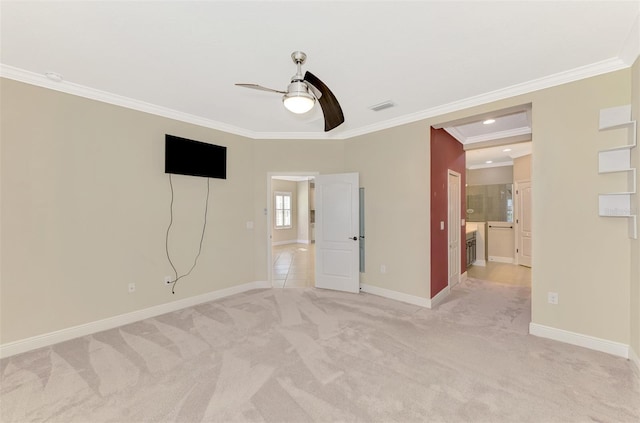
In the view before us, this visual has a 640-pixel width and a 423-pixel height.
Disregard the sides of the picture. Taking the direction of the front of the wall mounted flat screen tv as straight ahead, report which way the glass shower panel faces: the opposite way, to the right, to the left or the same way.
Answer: to the right

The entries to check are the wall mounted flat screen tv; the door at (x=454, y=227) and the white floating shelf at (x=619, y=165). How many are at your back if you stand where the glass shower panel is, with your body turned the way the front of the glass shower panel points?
0

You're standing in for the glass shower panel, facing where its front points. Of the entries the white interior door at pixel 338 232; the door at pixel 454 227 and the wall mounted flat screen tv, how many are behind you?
0

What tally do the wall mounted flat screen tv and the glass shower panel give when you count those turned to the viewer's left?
0

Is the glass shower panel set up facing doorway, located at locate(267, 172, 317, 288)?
no

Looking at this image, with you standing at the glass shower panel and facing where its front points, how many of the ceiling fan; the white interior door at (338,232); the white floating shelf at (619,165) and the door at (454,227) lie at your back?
0

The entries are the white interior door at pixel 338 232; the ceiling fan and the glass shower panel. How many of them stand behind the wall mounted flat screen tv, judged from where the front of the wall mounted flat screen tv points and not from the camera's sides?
0

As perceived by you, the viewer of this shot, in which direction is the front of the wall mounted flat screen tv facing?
facing the viewer and to the right of the viewer

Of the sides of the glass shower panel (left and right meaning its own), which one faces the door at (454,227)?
front

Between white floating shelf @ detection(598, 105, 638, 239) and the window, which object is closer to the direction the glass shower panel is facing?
the white floating shelf

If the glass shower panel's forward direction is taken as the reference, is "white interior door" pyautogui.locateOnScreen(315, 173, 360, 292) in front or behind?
in front

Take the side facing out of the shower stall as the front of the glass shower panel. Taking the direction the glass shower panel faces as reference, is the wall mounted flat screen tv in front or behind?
in front

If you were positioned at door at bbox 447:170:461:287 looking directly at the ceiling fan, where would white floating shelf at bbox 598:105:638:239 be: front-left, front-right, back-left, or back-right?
front-left

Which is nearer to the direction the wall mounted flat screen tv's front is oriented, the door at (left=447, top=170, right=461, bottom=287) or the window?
the door

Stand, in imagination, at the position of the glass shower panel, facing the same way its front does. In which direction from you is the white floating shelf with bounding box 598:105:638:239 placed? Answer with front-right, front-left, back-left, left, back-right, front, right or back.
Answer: front

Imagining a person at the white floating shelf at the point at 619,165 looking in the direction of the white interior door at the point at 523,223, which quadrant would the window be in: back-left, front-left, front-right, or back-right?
front-left

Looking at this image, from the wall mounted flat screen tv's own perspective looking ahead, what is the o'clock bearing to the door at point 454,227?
The door is roughly at 11 o'clock from the wall mounted flat screen tv.

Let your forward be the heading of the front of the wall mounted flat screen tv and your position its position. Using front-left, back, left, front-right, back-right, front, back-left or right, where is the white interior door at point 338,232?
front-left

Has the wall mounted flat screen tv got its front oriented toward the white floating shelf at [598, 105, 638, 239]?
yes

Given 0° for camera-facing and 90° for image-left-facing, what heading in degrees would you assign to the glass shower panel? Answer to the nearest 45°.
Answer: approximately 0°
